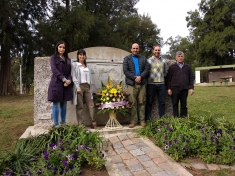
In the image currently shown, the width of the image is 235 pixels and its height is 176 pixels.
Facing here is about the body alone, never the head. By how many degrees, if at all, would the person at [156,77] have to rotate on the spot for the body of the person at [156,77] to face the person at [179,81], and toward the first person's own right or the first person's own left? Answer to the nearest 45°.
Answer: approximately 90° to the first person's own left

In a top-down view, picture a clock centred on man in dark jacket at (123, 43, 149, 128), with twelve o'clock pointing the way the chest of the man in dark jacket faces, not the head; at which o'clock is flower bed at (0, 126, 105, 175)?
The flower bed is roughly at 1 o'clock from the man in dark jacket.

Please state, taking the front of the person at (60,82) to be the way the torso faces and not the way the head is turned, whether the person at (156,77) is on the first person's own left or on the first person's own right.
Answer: on the first person's own left

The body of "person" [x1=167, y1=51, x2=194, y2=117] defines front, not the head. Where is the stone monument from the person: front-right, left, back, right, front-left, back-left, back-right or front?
right

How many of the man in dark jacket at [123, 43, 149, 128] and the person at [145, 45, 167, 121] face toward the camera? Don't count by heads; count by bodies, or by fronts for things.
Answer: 2

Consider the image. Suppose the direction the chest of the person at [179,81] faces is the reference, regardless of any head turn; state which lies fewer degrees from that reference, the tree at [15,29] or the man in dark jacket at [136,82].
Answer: the man in dark jacket

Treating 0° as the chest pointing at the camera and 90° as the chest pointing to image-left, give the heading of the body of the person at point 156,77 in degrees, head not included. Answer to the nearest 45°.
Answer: approximately 0°

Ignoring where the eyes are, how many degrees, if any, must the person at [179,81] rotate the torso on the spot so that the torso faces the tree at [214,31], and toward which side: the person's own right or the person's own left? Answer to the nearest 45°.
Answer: approximately 180°

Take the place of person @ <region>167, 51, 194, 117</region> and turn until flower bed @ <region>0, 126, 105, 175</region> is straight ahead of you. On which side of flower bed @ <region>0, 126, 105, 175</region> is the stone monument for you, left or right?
right

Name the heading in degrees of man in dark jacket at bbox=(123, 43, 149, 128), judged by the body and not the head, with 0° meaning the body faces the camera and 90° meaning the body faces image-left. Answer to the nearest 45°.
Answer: approximately 0°

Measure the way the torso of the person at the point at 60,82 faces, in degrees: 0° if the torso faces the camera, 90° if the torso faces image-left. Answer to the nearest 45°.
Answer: approximately 315°

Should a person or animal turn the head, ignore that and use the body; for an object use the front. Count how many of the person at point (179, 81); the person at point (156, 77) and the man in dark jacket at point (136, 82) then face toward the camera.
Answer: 3
